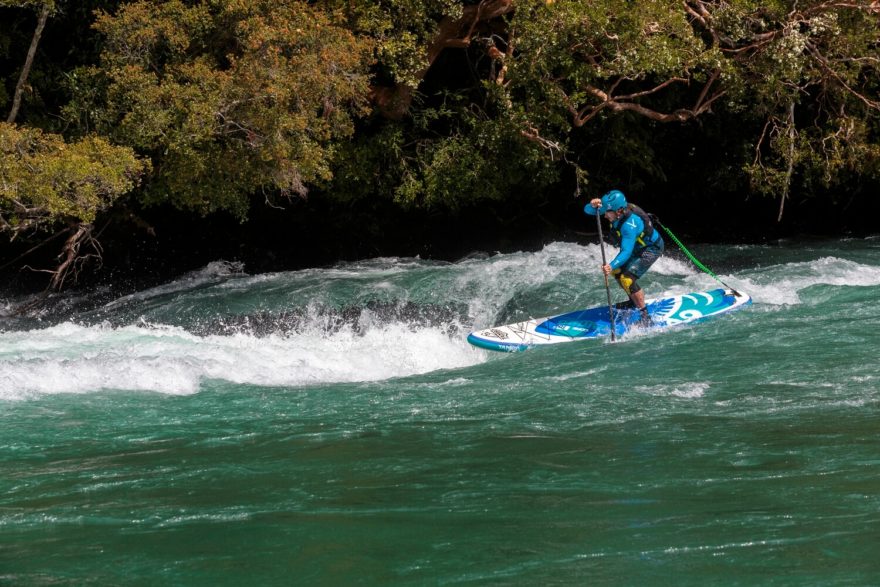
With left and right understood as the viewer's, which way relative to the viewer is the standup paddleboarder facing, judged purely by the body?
facing to the left of the viewer

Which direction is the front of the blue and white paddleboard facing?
to the viewer's left

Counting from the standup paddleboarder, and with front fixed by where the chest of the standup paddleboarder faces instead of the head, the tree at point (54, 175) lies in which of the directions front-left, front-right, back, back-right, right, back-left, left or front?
front

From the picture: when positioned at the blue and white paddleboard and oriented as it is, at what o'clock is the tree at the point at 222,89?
The tree is roughly at 1 o'clock from the blue and white paddleboard.

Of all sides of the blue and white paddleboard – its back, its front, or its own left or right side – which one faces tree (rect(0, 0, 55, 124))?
front

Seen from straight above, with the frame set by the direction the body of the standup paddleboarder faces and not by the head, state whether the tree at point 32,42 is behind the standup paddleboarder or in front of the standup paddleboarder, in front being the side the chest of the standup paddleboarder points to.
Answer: in front

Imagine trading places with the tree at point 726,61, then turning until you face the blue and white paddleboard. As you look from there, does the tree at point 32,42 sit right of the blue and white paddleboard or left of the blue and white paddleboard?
right
